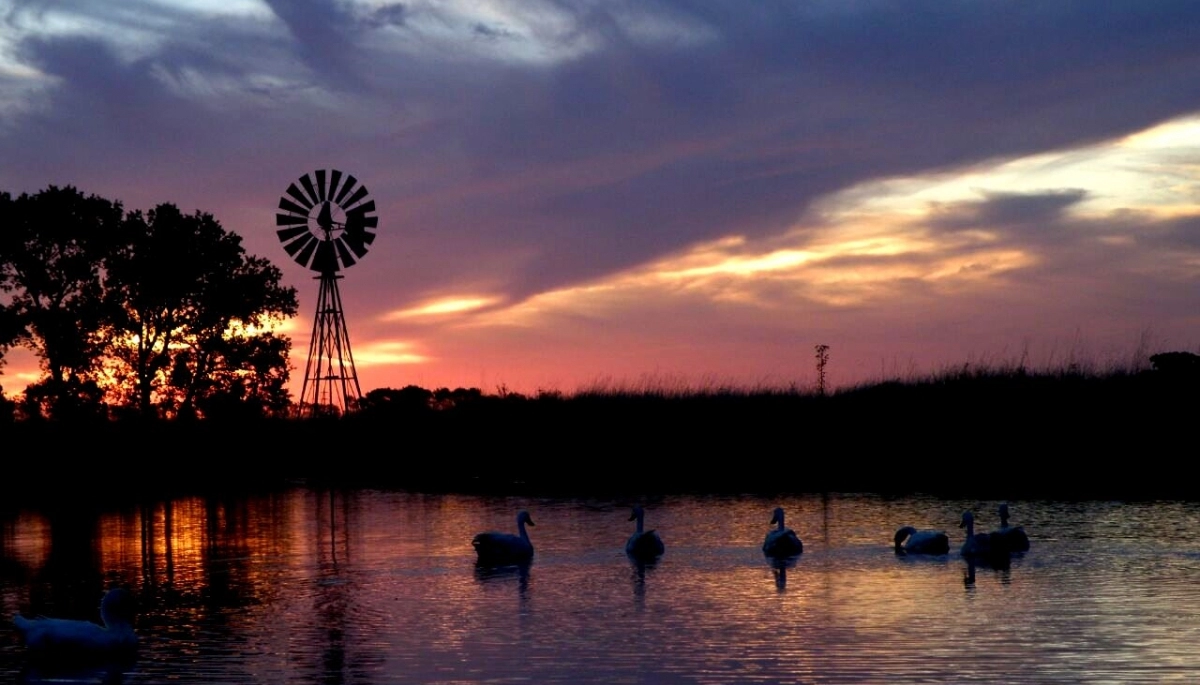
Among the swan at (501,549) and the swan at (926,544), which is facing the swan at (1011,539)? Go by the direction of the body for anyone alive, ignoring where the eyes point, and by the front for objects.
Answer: the swan at (501,549)

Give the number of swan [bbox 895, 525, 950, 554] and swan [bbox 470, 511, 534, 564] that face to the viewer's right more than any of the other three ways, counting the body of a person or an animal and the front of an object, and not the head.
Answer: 1

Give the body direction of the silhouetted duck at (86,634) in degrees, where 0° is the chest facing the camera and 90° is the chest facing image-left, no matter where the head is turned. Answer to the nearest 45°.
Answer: approximately 270°

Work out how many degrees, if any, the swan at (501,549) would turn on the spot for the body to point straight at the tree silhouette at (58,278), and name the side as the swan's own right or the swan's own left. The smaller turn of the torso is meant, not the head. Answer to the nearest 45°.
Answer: approximately 135° to the swan's own left

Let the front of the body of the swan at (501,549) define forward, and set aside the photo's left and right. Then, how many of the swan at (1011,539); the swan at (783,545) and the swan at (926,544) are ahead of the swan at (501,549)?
3

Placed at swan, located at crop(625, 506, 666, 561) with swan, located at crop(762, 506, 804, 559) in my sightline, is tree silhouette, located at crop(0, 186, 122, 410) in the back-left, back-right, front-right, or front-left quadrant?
back-left

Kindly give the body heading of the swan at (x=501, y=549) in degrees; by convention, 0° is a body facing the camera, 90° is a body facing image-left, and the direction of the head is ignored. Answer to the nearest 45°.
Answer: approximately 270°

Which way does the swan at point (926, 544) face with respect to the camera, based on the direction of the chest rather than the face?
to the viewer's left

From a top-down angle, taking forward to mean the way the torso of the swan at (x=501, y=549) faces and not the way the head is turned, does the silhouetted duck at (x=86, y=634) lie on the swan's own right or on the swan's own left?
on the swan's own right

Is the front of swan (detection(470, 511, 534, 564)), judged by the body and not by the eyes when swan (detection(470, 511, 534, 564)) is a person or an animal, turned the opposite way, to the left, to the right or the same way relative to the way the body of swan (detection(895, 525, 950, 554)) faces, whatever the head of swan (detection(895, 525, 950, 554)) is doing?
the opposite way

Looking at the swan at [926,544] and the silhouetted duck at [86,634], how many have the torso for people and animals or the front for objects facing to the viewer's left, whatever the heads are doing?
1

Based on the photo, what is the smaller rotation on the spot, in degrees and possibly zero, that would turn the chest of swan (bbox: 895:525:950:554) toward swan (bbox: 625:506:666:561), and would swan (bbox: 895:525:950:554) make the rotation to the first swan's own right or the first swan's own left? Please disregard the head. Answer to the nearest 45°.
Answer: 0° — it already faces it

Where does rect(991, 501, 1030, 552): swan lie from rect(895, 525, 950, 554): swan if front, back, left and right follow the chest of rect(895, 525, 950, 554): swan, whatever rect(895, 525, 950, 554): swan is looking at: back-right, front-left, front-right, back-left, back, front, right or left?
back
